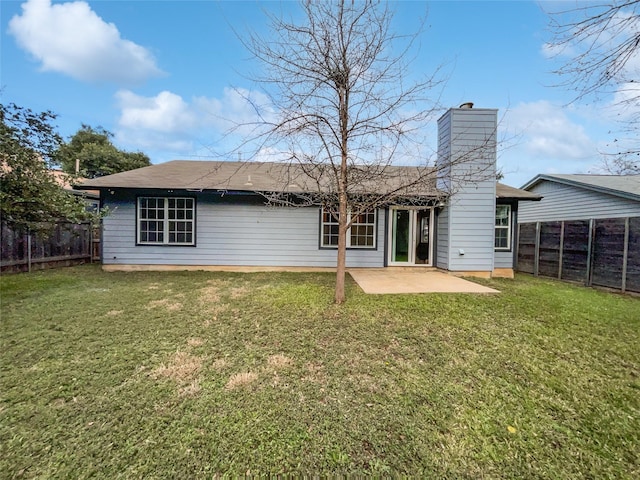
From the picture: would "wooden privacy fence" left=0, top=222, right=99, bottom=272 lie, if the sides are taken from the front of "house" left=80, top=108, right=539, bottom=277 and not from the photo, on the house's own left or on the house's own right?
on the house's own left

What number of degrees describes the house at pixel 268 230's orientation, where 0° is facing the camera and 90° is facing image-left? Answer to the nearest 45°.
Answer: approximately 180°

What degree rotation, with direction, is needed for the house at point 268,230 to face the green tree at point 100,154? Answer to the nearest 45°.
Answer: approximately 45° to its left

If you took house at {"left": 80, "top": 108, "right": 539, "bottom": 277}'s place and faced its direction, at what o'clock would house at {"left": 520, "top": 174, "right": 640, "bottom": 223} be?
house at {"left": 520, "top": 174, "right": 640, "bottom": 223} is roughly at 3 o'clock from house at {"left": 80, "top": 108, "right": 539, "bottom": 277}.
